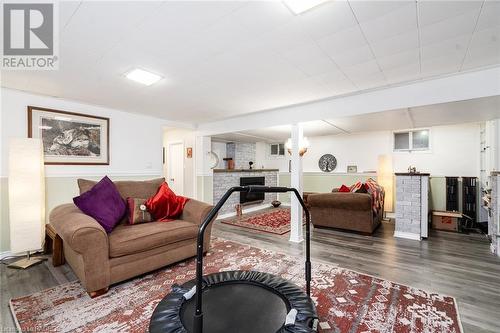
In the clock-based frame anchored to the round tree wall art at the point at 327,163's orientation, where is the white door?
The white door is roughly at 2 o'clock from the round tree wall art.

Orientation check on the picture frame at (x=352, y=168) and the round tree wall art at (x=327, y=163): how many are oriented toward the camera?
2

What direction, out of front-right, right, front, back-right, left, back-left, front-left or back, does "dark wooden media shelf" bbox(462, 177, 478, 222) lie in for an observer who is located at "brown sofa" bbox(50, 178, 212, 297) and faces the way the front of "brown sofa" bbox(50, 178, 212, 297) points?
front-left

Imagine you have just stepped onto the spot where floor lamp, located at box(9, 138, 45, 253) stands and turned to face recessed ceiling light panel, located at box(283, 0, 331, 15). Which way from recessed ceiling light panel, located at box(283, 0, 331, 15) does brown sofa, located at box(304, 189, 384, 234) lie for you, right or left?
left

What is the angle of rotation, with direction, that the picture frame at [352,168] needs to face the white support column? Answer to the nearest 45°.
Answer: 0° — it already faces it

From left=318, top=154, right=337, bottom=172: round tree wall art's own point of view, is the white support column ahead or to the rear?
ahead

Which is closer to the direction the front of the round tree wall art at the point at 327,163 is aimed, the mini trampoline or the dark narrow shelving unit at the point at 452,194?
the mini trampoline

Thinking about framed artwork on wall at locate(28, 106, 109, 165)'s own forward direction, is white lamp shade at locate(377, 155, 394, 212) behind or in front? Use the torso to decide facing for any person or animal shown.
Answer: in front

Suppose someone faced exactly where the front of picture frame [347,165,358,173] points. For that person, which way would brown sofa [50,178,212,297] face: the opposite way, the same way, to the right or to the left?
to the left

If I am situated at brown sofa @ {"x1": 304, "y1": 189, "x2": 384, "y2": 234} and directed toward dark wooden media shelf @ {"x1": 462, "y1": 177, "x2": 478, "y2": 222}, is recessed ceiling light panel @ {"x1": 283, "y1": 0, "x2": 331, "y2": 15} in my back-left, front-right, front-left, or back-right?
back-right

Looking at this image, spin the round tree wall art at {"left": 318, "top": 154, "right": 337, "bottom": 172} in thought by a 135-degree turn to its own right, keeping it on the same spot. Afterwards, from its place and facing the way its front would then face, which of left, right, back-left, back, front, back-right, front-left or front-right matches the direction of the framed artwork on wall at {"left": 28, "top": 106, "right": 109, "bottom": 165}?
left

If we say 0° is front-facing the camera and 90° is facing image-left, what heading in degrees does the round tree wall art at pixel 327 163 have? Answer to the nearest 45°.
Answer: approximately 0°
